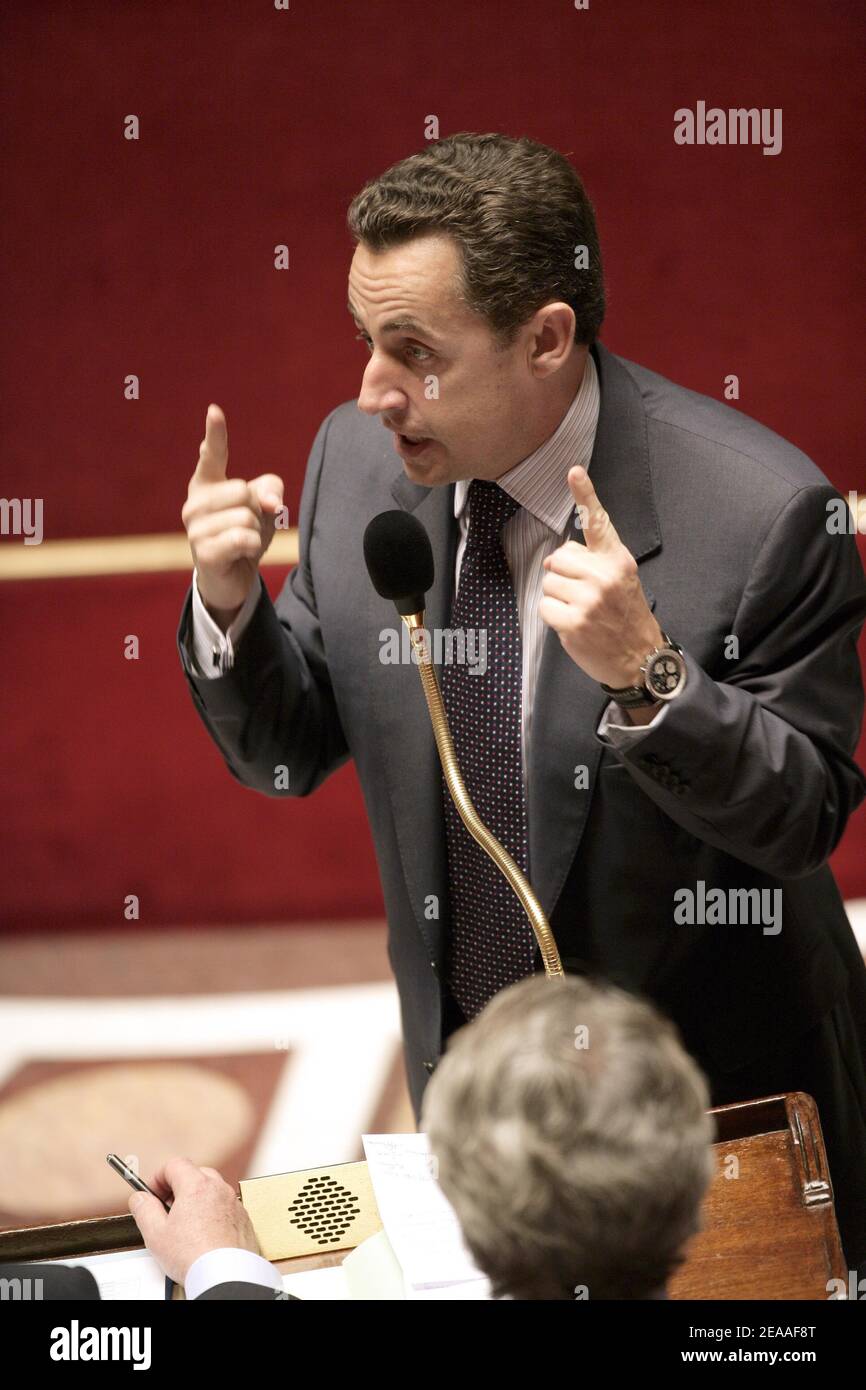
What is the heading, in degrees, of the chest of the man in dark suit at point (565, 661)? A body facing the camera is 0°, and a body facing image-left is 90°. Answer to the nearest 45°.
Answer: approximately 45°

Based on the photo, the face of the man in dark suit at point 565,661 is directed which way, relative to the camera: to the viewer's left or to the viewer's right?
to the viewer's left
